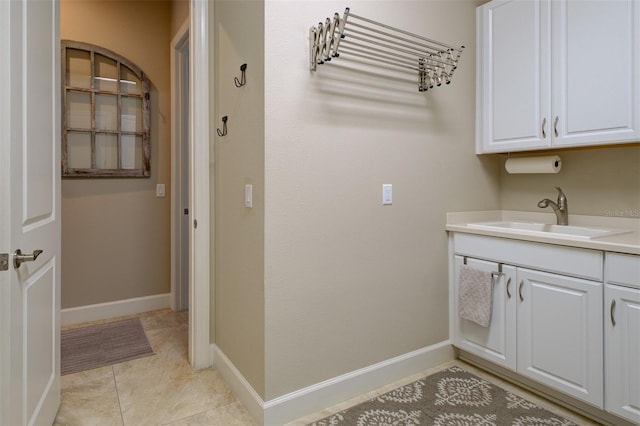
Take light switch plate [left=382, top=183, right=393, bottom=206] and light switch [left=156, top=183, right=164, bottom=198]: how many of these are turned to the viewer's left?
0

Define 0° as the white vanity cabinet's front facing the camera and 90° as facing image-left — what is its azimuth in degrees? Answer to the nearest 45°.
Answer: approximately 45°

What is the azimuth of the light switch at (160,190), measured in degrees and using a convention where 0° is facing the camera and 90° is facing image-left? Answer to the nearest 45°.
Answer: approximately 0°

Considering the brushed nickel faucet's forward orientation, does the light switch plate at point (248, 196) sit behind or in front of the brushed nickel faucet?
in front

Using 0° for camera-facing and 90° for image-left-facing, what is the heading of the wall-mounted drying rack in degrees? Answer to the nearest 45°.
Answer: approximately 315°

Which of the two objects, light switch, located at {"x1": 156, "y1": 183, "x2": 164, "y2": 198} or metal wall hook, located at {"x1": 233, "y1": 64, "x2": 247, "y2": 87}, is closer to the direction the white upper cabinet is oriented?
the metal wall hook

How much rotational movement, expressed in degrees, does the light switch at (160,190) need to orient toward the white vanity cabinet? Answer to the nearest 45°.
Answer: approximately 45° to its left

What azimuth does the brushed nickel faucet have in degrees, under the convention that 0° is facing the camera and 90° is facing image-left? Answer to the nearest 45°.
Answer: approximately 45°
